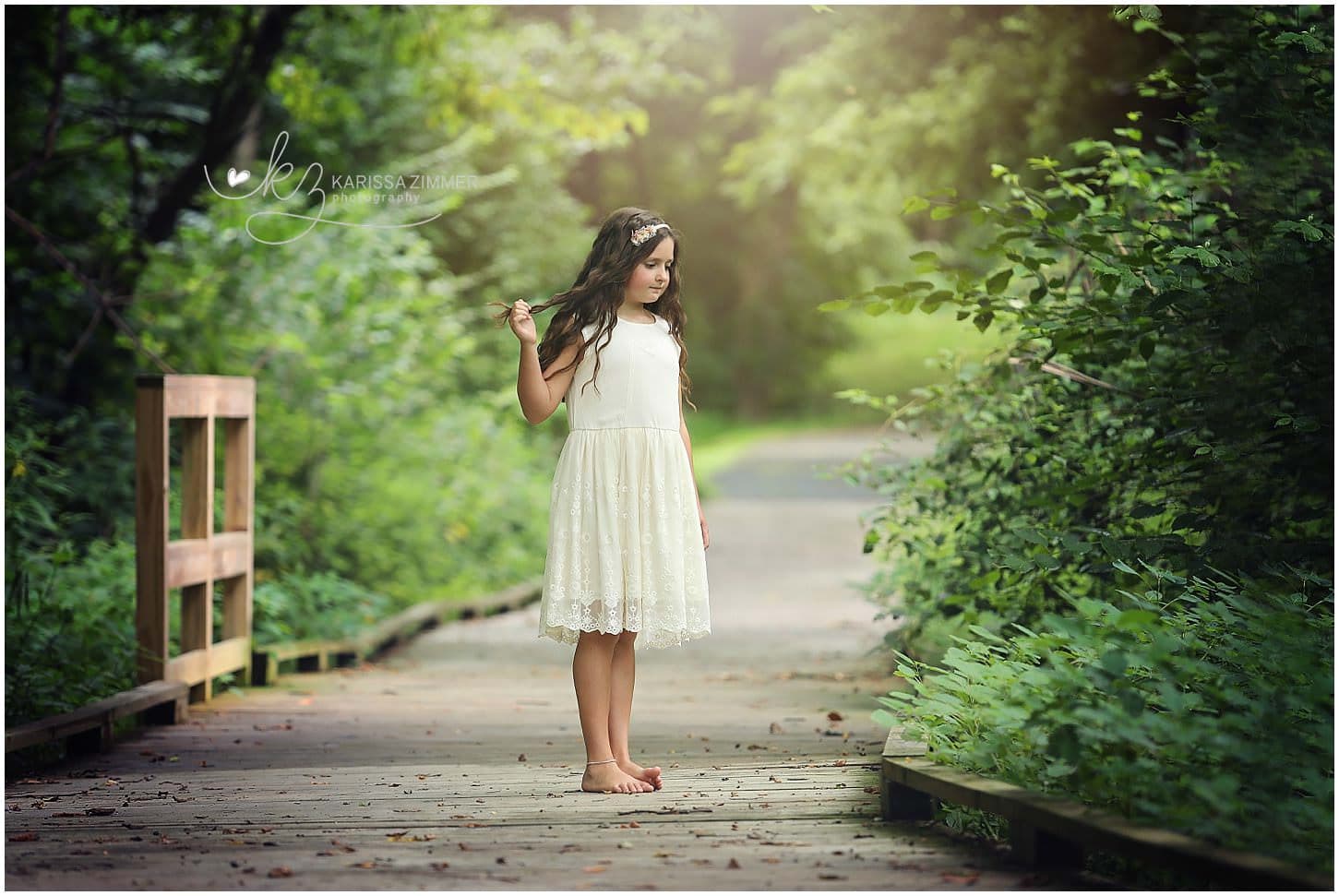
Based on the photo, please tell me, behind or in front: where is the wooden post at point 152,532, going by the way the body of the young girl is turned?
behind

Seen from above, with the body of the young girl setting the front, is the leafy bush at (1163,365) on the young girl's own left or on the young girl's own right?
on the young girl's own left

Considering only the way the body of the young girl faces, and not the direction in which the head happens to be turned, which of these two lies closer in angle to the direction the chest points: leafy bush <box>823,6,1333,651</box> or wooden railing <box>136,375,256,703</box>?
the leafy bush

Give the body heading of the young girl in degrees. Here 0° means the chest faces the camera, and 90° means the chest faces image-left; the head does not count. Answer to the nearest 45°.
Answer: approximately 315°

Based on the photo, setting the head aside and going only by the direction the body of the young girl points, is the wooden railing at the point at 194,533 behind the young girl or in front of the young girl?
behind
